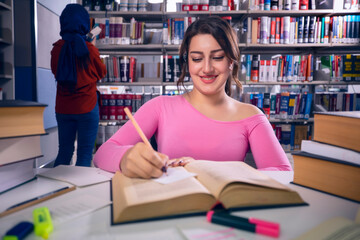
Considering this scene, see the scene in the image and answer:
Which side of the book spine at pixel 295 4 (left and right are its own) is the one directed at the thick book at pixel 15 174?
front

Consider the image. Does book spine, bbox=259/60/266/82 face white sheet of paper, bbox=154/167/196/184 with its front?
yes

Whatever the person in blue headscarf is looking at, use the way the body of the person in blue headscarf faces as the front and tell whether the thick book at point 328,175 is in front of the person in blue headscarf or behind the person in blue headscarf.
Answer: behind

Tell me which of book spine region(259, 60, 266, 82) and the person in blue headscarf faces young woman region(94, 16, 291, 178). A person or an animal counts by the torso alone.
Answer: the book spine

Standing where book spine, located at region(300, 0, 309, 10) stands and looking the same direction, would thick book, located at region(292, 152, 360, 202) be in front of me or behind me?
in front

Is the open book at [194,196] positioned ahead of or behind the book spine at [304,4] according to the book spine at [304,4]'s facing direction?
ahead

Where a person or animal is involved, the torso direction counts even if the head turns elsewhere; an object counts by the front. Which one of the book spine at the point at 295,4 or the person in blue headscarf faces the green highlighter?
the book spine

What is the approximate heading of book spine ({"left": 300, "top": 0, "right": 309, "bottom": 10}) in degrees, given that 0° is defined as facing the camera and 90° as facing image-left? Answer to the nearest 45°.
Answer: approximately 0°
